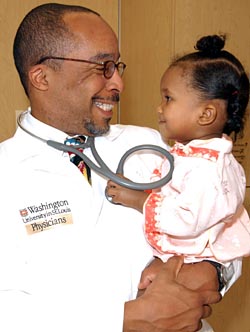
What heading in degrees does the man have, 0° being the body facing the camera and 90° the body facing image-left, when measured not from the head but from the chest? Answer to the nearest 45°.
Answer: approximately 315°
